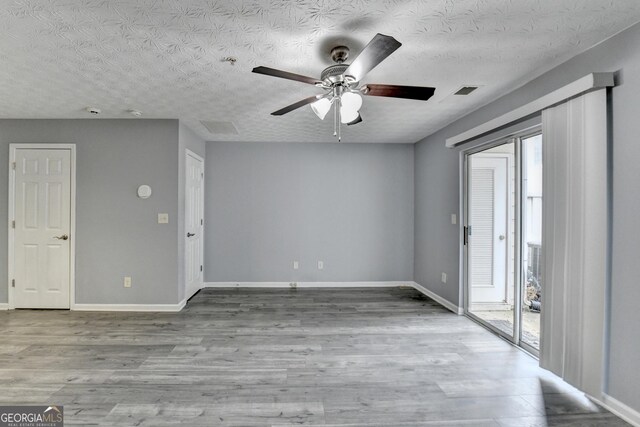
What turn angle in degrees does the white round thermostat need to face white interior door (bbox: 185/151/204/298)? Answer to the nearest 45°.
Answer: approximately 135° to its left

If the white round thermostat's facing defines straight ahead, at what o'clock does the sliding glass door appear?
The sliding glass door is roughly at 10 o'clock from the white round thermostat.

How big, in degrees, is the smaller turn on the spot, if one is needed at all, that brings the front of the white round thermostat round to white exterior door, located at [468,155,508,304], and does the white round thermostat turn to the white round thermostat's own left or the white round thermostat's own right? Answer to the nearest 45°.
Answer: approximately 45° to the white round thermostat's own left

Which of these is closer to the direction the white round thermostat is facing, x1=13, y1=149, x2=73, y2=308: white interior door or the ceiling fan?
the ceiling fan

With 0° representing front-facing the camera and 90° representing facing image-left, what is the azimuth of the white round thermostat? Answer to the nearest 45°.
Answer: approximately 0°

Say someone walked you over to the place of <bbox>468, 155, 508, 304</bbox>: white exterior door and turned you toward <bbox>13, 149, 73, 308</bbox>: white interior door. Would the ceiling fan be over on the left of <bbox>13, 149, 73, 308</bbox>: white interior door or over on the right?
left

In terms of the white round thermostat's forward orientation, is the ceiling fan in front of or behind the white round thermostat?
in front

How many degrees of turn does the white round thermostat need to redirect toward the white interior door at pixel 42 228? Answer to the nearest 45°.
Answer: approximately 135° to its right

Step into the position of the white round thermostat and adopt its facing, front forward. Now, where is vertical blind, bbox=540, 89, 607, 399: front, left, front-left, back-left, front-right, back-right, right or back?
front-left
